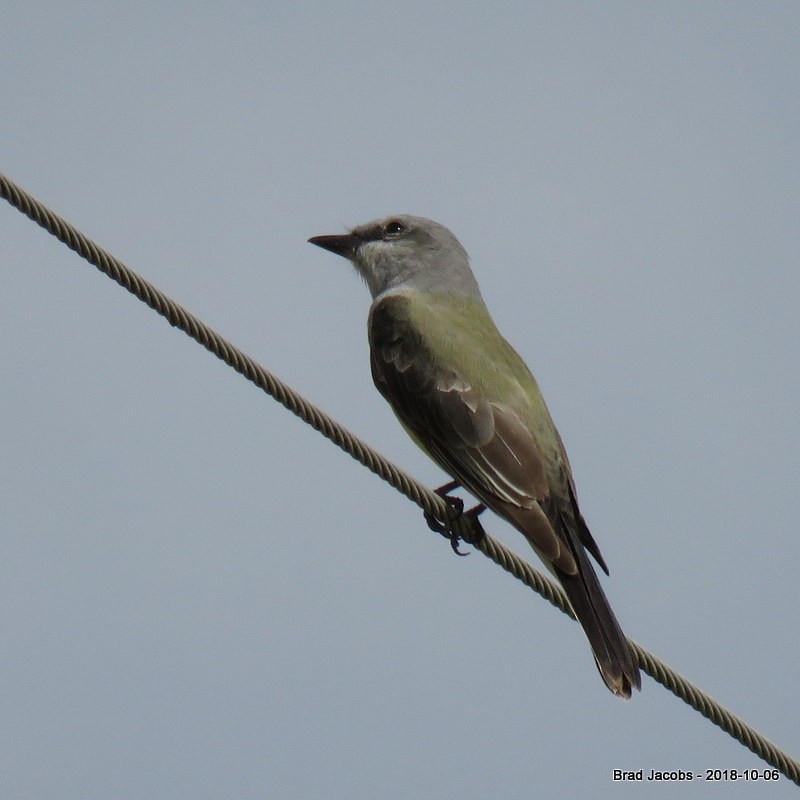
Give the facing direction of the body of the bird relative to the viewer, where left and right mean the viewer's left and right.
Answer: facing away from the viewer and to the left of the viewer
